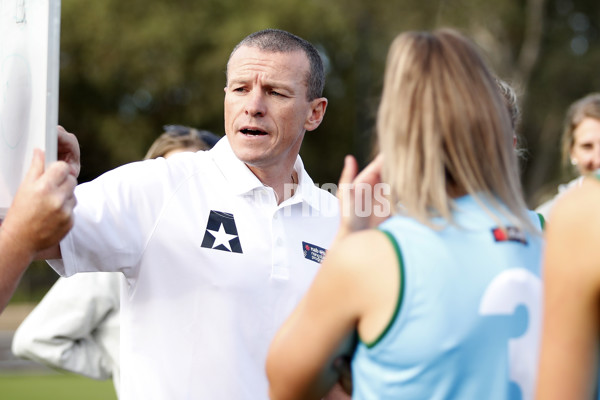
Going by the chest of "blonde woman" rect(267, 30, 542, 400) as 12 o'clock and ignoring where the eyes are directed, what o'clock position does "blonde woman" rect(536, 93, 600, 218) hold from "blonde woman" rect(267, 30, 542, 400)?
"blonde woman" rect(536, 93, 600, 218) is roughly at 2 o'clock from "blonde woman" rect(267, 30, 542, 400).

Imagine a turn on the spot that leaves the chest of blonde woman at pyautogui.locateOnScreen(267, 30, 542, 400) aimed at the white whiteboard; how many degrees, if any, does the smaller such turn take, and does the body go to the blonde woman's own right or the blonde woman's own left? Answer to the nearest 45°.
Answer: approximately 45° to the blonde woman's own left

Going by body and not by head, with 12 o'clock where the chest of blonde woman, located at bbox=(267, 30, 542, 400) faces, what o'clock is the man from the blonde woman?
The man is roughly at 12 o'clock from the blonde woman.

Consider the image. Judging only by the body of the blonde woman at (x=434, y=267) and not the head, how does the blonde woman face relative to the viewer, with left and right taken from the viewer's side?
facing away from the viewer and to the left of the viewer
